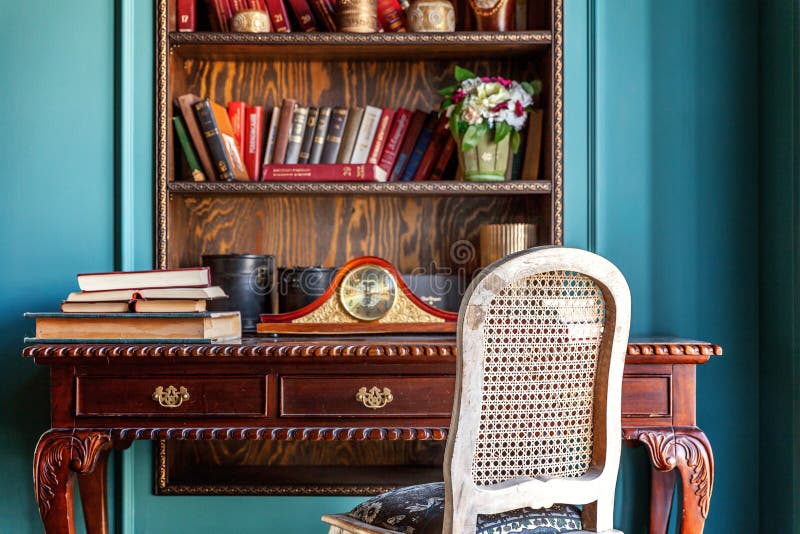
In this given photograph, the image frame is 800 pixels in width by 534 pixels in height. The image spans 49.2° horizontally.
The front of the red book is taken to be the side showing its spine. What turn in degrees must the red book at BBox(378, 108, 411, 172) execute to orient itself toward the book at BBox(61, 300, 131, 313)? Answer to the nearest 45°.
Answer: approximately 45° to its right

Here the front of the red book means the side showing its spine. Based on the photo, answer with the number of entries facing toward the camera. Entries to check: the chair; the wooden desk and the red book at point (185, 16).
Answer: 2

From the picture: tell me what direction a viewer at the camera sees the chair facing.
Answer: facing away from the viewer and to the left of the viewer

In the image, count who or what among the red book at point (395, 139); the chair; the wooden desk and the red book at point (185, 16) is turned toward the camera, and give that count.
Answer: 3

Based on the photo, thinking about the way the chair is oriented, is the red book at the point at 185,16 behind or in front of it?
in front

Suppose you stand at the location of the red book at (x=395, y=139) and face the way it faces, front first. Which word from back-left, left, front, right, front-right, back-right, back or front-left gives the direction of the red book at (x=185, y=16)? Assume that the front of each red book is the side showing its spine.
right

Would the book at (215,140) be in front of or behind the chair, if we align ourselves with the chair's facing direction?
in front

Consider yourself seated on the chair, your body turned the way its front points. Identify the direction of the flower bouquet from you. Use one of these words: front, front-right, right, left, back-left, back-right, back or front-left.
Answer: front-right

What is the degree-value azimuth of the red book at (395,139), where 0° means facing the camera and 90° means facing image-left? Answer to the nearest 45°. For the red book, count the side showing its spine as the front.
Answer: approximately 0°

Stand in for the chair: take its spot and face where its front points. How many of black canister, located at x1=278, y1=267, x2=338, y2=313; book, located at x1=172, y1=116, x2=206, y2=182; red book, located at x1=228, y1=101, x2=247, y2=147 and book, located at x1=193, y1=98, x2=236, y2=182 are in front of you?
4
